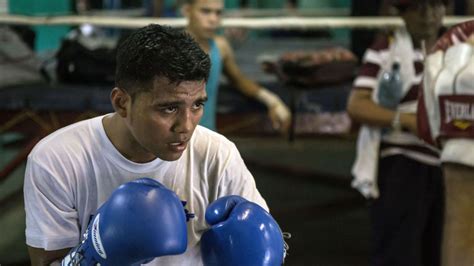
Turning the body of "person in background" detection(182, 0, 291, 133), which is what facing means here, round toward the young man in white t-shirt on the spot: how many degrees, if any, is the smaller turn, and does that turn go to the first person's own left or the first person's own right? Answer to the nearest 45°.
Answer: approximately 45° to the first person's own right

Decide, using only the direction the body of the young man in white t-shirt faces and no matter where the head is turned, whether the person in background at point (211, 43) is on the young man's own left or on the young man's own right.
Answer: on the young man's own left

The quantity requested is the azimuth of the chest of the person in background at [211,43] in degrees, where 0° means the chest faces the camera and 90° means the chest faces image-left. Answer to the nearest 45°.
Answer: approximately 315°

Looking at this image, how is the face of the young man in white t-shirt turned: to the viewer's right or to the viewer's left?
to the viewer's right

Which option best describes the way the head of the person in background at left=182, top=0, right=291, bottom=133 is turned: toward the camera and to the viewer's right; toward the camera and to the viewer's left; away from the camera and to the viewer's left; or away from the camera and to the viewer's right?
toward the camera and to the viewer's right

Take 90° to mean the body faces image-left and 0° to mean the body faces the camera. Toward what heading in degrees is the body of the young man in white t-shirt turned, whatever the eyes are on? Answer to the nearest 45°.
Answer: approximately 315°
